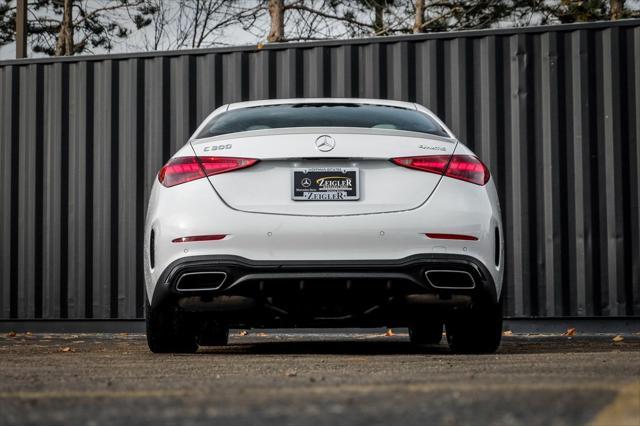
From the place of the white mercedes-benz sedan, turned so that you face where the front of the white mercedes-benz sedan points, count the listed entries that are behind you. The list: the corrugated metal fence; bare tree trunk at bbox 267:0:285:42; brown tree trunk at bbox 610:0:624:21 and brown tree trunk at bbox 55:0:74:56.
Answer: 0

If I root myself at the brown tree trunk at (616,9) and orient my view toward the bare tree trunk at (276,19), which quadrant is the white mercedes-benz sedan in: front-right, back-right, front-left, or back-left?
front-left

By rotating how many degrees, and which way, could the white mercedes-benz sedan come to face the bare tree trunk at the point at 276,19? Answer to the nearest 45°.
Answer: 0° — it already faces it

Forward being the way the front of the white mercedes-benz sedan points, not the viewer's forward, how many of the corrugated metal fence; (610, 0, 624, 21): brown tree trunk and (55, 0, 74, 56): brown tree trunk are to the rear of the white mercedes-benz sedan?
0

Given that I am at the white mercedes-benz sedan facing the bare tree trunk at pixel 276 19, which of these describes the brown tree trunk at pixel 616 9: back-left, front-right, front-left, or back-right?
front-right

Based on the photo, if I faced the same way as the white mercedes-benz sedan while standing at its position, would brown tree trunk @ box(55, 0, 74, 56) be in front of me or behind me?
in front

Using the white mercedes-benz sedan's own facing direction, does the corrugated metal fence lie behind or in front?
in front

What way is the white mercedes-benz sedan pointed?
away from the camera

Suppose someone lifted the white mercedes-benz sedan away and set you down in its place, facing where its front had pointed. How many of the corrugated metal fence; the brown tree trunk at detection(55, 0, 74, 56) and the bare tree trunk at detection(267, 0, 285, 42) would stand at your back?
0
